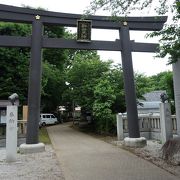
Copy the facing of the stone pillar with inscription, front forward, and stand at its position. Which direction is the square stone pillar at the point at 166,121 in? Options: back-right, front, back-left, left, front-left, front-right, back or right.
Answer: left

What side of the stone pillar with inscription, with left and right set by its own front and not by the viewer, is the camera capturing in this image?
front

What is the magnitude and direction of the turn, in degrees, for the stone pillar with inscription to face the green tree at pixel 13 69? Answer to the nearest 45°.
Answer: approximately 180°

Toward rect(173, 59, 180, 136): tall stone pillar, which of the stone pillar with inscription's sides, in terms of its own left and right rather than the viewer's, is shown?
left

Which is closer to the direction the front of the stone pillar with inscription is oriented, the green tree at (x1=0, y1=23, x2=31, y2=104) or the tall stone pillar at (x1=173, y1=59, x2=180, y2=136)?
the tall stone pillar

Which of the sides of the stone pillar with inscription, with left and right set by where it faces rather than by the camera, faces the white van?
back

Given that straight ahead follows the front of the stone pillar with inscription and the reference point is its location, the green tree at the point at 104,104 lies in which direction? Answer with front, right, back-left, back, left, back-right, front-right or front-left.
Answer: back-left
